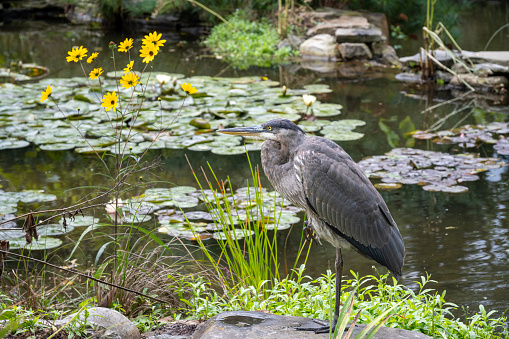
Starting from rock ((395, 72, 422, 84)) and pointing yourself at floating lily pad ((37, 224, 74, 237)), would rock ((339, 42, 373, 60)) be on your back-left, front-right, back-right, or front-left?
back-right

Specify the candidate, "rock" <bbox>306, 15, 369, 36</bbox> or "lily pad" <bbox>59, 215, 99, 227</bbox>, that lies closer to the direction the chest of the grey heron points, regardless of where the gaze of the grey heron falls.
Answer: the lily pad

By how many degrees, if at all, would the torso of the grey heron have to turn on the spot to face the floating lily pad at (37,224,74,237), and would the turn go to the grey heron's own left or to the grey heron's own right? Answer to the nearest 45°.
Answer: approximately 45° to the grey heron's own right

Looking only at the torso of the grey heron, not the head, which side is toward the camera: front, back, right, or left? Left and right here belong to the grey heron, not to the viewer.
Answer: left

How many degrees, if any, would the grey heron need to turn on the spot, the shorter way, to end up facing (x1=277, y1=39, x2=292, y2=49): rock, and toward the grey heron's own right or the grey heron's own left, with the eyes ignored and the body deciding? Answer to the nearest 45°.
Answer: approximately 90° to the grey heron's own right

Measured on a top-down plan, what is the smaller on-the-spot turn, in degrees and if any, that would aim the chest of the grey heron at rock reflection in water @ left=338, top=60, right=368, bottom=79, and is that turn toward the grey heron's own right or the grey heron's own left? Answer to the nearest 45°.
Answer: approximately 90° to the grey heron's own right

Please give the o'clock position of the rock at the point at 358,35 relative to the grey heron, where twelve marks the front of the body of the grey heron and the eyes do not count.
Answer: The rock is roughly at 3 o'clock from the grey heron.

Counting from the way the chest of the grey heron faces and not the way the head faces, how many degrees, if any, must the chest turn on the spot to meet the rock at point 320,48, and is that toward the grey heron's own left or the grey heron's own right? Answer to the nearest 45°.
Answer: approximately 90° to the grey heron's own right

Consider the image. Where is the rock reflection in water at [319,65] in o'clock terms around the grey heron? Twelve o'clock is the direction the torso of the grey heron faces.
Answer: The rock reflection in water is roughly at 3 o'clock from the grey heron.

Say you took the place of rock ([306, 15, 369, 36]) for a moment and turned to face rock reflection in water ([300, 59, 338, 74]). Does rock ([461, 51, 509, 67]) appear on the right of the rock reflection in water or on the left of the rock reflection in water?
left

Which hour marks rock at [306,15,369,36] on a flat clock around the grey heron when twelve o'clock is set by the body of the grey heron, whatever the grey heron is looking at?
The rock is roughly at 3 o'clock from the grey heron.

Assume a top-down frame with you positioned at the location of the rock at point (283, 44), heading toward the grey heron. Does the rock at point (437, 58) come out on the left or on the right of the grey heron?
left

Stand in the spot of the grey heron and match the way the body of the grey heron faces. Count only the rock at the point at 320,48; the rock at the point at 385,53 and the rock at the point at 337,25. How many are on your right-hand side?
3

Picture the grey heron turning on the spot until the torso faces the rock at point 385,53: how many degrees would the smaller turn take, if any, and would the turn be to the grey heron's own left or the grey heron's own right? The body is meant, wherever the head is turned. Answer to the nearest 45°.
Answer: approximately 90° to the grey heron's own right

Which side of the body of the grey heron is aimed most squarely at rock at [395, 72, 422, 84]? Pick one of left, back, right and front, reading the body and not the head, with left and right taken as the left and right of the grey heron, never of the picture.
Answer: right

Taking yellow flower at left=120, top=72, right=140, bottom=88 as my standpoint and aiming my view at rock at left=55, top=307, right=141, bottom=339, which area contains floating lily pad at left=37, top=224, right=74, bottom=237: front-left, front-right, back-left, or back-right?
back-right
